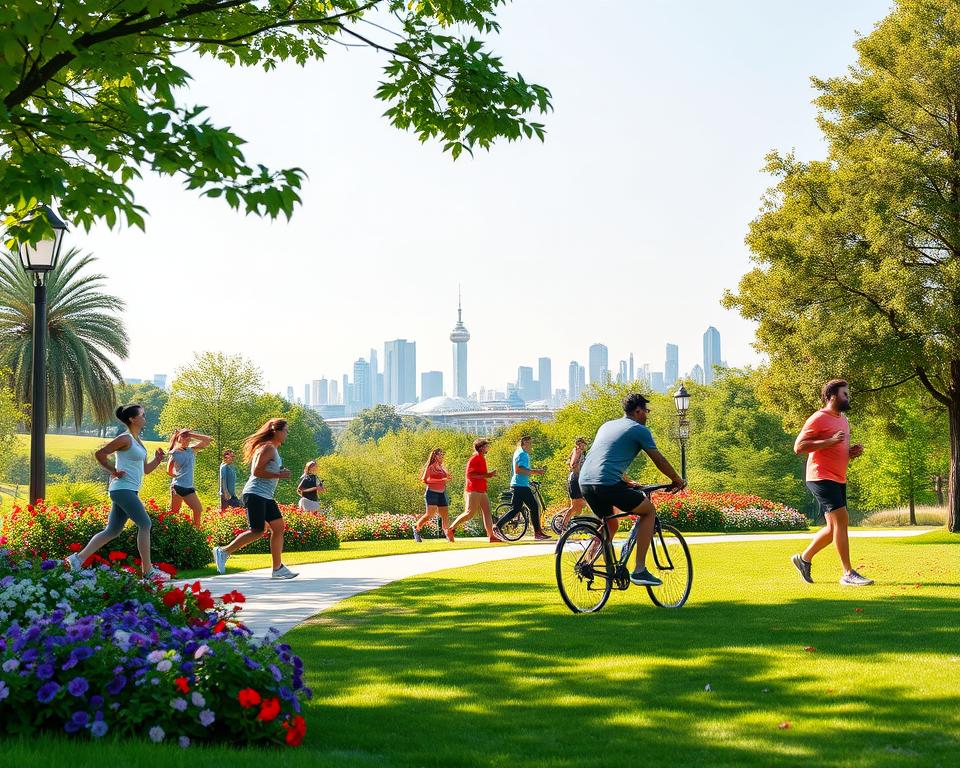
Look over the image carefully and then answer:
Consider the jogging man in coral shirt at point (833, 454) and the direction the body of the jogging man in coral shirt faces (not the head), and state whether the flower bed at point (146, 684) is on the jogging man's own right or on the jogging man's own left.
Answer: on the jogging man's own right

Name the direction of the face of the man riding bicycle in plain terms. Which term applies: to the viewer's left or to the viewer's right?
to the viewer's right

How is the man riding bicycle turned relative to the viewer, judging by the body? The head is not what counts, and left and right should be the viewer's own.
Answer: facing to the right of the viewer

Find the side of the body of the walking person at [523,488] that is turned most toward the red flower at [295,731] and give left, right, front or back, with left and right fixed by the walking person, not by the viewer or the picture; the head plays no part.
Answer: right

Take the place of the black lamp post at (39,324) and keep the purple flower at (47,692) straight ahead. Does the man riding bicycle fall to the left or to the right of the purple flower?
left

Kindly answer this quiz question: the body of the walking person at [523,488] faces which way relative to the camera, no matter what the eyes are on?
to the viewer's right
